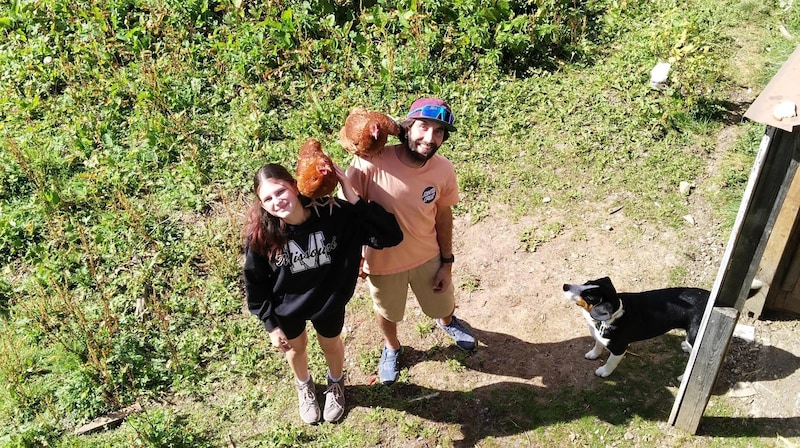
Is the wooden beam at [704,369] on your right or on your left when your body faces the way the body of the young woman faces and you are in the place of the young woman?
on your left

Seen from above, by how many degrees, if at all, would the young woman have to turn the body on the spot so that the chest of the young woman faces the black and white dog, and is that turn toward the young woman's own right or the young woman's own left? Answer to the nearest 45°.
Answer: approximately 90° to the young woman's own left

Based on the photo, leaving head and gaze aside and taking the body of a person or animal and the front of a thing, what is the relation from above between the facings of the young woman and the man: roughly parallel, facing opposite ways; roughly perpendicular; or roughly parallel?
roughly parallel

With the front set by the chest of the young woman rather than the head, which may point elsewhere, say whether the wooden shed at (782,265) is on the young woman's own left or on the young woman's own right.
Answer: on the young woman's own left

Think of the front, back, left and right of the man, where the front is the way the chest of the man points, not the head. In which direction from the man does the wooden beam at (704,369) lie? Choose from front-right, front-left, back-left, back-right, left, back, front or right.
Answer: left

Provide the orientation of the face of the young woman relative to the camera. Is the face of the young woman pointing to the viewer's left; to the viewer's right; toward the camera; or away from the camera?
toward the camera

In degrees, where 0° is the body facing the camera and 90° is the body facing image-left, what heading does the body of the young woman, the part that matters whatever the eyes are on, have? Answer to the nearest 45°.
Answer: approximately 0°

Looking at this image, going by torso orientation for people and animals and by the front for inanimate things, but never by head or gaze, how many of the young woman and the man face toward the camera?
2

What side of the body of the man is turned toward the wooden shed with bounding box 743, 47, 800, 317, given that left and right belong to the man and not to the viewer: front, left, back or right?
left

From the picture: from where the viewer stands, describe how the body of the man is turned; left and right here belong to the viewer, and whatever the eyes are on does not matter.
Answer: facing the viewer

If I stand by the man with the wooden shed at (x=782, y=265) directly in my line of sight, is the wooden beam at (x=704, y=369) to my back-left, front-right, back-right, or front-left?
front-right

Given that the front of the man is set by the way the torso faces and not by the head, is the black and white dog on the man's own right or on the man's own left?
on the man's own left
